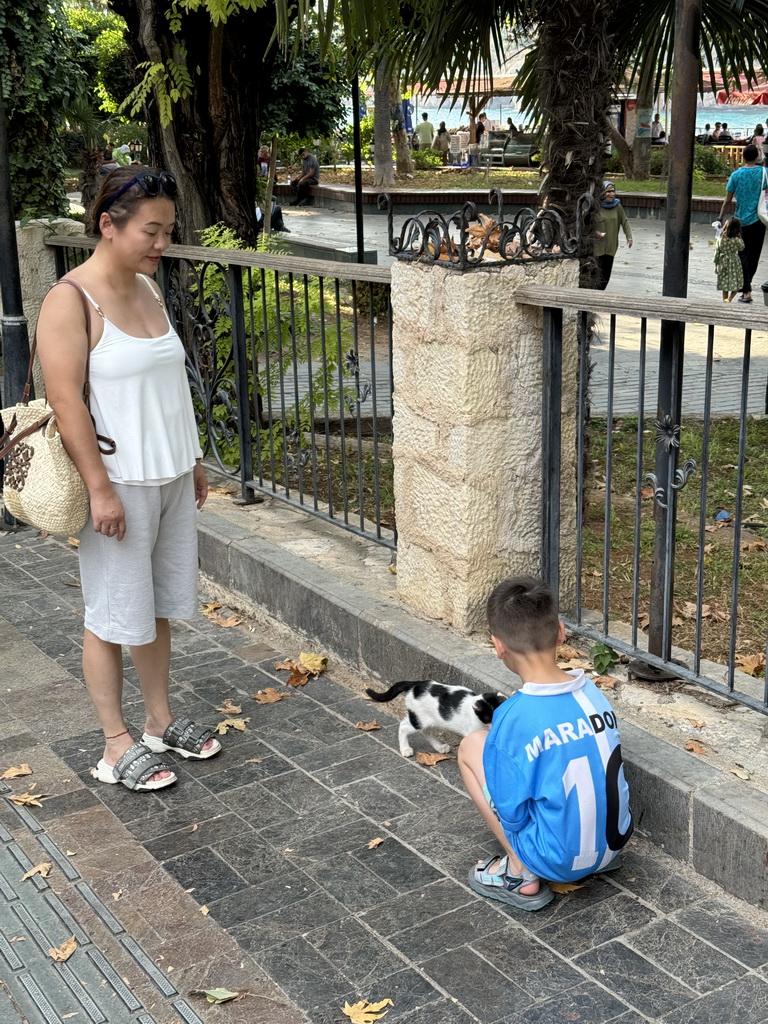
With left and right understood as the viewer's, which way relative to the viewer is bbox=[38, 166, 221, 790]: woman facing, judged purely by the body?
facing the viewer and to the right of the viewer

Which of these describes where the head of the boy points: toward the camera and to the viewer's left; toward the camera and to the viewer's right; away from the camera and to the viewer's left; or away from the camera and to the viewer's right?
away from the camera and to the viewer's left

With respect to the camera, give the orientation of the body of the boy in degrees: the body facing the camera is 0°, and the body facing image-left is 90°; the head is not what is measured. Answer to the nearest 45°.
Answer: approximately 135°

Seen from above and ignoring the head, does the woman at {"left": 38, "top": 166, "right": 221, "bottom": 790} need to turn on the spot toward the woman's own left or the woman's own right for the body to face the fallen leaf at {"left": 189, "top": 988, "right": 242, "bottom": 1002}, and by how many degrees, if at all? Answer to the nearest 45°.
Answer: approximately 45° to the woman's own right

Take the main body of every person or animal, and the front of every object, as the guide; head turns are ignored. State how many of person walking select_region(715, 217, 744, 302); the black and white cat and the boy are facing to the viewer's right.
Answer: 1

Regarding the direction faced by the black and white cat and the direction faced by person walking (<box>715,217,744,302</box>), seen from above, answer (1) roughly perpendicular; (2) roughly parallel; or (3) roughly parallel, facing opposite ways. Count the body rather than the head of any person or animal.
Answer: roughly perpendicular

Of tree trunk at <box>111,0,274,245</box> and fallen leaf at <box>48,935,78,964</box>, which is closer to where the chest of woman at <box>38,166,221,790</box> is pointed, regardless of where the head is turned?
the fallen leaf

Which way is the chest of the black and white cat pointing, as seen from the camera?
to the viewer's right

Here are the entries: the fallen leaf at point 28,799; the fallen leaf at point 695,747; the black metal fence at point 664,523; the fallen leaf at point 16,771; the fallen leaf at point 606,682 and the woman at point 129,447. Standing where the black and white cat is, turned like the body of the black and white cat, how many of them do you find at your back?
3
